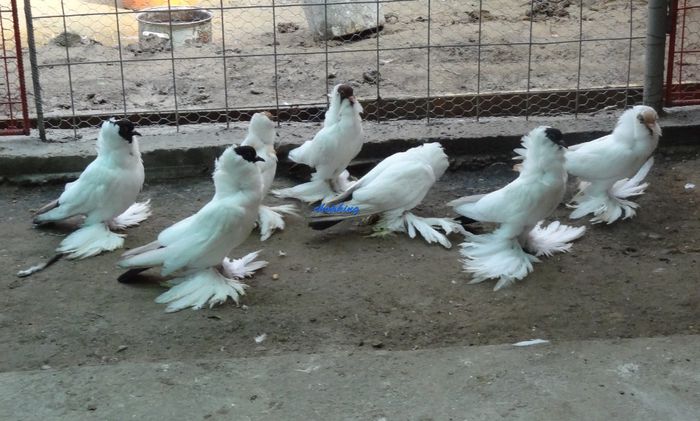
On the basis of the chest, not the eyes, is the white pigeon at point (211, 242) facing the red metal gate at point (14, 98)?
no

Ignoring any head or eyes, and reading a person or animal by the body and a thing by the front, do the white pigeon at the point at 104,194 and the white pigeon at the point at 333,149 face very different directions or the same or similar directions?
same or similar directions

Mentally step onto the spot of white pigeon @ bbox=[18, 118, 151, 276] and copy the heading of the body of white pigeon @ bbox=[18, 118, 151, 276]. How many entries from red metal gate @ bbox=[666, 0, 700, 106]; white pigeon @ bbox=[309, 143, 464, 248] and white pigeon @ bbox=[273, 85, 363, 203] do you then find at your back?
0

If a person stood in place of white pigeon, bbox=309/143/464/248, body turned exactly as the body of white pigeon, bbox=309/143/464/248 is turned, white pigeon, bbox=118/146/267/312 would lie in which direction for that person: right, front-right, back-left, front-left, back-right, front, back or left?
back-right

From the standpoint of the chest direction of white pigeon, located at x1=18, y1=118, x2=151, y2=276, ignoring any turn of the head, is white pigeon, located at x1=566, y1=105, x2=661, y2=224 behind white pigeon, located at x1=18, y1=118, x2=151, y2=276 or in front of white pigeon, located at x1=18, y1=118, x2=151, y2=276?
in front

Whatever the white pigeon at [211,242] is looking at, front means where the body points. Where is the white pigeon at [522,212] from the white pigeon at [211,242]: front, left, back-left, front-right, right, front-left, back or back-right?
front

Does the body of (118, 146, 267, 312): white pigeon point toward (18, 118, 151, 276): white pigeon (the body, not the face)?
no

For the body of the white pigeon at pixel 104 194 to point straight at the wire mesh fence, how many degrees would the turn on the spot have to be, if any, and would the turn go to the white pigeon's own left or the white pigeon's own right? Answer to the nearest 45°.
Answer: approximately 45° to the white pigeon's own left

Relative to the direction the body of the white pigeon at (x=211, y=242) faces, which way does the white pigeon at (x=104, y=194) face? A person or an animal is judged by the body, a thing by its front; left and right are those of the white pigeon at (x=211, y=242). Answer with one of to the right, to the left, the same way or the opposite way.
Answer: the same way

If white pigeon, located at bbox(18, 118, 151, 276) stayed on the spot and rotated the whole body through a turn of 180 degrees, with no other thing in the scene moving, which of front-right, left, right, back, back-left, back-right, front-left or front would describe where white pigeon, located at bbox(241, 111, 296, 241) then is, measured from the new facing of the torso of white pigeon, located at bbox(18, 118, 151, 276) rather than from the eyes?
back

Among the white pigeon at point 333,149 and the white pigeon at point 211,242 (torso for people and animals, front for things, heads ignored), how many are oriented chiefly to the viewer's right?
2

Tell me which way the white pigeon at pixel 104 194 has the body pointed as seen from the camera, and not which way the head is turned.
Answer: to the viewer's right

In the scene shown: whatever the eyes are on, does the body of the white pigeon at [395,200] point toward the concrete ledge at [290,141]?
no

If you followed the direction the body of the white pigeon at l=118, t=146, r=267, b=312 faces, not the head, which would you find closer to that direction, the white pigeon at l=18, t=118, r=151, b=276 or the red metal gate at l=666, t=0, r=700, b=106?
the red metal gate

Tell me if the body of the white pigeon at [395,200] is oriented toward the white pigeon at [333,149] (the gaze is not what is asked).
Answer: no

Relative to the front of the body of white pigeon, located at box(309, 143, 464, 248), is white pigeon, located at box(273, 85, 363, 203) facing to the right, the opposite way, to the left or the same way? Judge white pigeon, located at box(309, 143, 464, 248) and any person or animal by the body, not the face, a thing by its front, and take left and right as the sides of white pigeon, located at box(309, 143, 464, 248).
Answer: the same way

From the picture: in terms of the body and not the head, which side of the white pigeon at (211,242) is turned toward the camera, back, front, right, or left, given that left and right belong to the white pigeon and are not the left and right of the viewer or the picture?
right

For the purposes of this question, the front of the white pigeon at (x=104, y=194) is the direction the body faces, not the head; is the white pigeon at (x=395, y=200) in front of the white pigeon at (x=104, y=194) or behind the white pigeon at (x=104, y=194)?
in front

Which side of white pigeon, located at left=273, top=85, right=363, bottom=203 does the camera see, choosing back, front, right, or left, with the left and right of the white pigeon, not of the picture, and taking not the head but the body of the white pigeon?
right

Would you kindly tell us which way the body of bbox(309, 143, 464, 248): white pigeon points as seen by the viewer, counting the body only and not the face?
to the viewer's right
